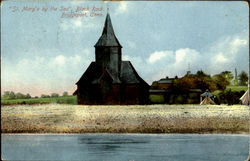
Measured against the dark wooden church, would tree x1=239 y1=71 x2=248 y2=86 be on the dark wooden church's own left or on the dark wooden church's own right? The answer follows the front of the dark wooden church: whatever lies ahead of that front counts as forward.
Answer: on the dark wooden church's own left

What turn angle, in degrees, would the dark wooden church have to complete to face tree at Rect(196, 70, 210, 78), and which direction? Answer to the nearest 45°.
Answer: approximately 90° to its left

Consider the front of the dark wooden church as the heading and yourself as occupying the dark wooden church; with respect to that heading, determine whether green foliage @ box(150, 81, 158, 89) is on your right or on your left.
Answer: on your left

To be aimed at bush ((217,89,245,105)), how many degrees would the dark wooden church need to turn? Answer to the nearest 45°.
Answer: approximately 90° to its left

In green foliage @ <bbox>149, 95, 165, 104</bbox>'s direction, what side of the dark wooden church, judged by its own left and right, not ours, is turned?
left

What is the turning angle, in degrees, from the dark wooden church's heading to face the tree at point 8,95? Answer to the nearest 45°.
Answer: approximately 90° to its right

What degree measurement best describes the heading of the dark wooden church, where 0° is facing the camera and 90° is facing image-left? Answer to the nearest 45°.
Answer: approximately 0°

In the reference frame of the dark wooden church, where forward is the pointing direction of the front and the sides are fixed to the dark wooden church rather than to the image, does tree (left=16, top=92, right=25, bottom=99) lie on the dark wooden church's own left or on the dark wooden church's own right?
on the dark wooden church's own right
